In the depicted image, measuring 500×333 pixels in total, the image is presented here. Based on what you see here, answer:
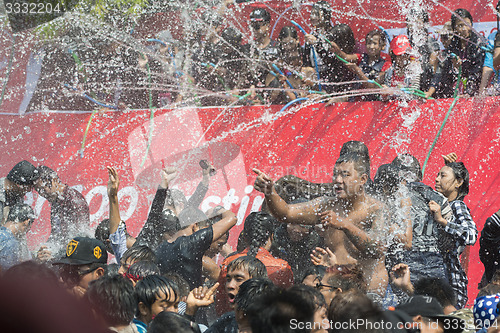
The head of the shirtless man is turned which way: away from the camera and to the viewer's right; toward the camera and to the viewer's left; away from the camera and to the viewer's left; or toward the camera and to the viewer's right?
toward the camera and to the viewer's left

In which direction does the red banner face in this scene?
toward the camera

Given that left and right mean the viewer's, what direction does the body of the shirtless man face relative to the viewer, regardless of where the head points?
facing the viewer and to the left of the viewer

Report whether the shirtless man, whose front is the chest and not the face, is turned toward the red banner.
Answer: no

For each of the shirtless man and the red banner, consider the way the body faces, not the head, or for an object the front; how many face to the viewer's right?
0

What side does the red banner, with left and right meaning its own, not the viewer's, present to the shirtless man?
front
